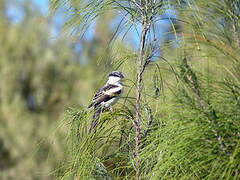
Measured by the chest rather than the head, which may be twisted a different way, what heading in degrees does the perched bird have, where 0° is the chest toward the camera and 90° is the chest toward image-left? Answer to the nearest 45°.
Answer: approximately 270°
